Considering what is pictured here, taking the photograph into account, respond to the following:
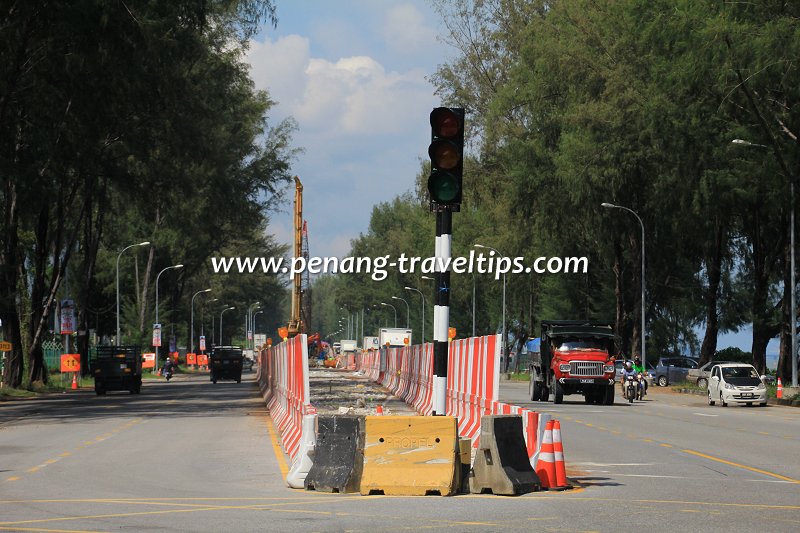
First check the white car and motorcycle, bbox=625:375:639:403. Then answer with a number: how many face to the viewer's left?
0

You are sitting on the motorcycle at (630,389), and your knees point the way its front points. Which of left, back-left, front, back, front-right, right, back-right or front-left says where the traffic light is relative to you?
front

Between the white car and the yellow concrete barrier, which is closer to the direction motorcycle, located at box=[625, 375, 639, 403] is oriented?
the yellow concrete barrier

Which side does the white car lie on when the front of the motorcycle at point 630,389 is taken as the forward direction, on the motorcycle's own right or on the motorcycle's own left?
on the motorcycle's own left

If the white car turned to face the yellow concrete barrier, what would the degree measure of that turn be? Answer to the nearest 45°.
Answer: approximately 45° to its right

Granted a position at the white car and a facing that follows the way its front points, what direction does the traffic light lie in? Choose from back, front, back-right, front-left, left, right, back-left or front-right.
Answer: front-right

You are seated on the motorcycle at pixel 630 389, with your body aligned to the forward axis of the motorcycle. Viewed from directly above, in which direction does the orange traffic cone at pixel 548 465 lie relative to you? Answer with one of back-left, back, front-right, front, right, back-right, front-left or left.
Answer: front

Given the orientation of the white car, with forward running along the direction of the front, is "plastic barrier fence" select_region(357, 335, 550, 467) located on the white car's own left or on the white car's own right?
on the white car's own right

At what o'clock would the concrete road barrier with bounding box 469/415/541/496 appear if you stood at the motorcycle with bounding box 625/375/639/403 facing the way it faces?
The concrete road barrier is roughly at 12 o'clock from the motorcycle.

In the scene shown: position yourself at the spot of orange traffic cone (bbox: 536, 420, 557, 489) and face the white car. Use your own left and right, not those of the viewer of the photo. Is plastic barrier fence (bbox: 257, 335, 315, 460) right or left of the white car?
left

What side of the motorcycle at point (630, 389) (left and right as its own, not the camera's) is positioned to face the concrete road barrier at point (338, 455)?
front

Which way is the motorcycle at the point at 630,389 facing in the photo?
toward the camera
